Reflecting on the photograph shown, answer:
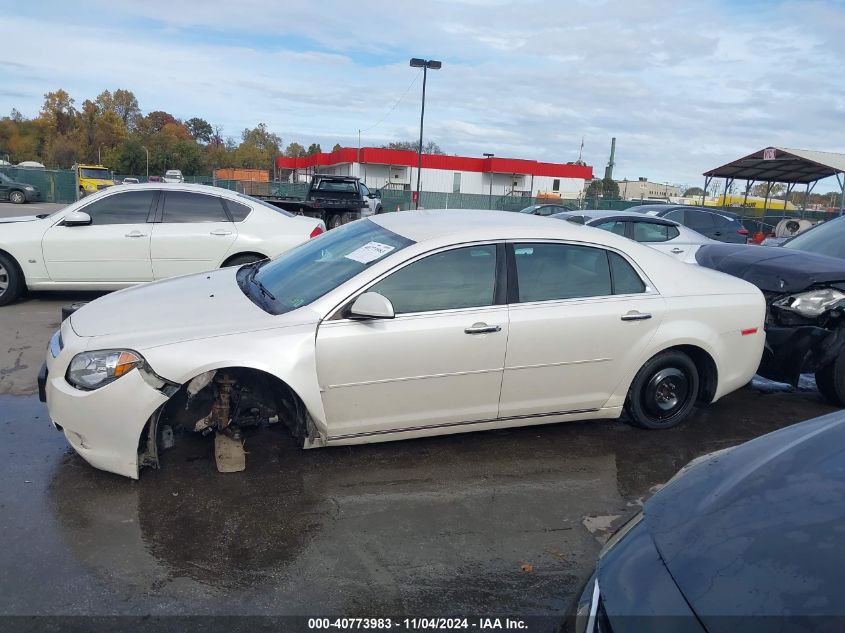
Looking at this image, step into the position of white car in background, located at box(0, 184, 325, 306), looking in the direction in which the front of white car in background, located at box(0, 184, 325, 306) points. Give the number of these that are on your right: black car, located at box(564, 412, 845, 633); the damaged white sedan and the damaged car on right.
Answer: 0

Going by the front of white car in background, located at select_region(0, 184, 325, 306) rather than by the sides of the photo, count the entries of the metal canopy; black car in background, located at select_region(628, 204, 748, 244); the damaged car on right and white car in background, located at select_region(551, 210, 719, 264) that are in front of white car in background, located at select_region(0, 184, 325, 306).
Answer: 0

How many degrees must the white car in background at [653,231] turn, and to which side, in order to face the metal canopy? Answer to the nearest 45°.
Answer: approximately 90° to its right

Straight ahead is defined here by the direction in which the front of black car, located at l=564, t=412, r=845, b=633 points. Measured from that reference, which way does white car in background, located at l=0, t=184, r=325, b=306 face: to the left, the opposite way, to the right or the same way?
the same way

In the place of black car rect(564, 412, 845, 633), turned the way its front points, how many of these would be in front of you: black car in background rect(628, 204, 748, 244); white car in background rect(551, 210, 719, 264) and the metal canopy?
0

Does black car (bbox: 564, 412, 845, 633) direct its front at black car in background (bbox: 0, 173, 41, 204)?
no

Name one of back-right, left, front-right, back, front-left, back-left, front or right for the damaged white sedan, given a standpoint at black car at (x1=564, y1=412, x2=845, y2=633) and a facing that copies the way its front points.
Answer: right

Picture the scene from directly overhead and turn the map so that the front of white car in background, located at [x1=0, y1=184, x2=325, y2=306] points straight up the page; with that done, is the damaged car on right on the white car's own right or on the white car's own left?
on the white car's own left

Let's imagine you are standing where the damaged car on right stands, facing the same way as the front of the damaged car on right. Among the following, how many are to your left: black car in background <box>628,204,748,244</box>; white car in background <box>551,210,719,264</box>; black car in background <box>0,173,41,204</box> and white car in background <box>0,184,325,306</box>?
0

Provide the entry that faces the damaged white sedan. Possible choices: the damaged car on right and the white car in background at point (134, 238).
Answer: the damaged car on right

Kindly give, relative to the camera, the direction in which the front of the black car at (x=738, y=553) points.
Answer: facing the viewer and to the left of the viewer

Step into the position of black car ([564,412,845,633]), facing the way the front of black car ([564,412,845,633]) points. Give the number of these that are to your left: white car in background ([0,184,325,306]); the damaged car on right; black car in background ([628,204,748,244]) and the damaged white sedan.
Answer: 0

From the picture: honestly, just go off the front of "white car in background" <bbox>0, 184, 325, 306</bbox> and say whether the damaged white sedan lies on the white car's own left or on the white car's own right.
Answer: on the white car's own left

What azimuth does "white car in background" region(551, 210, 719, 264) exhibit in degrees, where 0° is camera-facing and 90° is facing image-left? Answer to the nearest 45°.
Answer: approximately 90°

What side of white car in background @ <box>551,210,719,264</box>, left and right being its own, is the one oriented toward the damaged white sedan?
left

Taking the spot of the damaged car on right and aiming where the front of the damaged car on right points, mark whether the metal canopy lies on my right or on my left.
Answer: on my right

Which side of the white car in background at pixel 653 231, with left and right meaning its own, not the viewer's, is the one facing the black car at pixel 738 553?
left

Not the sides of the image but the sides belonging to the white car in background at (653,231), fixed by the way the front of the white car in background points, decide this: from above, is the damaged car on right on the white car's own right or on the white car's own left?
on the white car's own left

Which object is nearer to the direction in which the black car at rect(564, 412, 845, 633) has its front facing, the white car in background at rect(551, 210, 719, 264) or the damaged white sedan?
the damaged white sedan

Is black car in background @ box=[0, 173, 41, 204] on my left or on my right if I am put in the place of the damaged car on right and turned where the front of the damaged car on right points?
on my right

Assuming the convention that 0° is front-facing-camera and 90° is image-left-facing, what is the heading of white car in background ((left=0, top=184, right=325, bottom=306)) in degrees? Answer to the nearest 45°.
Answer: approximately 90°
